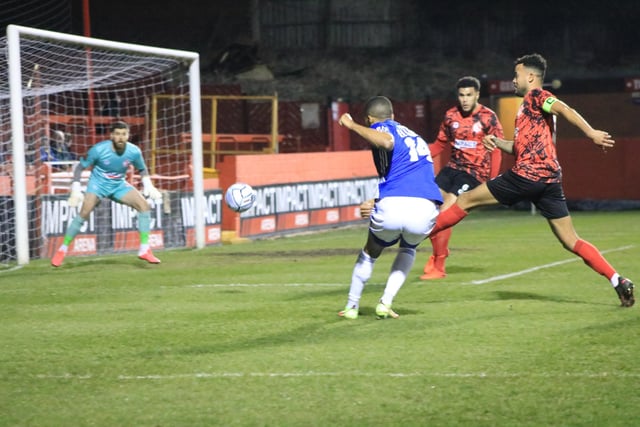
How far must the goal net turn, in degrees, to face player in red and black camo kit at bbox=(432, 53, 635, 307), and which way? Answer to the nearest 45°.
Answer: approximately 45° to its right

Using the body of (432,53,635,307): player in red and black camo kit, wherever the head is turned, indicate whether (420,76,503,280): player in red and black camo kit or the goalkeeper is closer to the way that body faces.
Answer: the goalkeeper

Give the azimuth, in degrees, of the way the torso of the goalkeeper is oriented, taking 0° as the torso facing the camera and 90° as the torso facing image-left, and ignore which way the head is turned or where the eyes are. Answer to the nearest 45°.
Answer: approximately 0°

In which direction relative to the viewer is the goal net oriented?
to the viewer's right

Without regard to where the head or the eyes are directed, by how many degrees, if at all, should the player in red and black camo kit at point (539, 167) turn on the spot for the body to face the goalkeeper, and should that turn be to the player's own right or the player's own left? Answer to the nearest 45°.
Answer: approximately 45° to the player's own right

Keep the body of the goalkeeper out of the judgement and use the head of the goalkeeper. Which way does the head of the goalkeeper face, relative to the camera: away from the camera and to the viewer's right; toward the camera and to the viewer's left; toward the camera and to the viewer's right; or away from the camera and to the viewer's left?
toward the camera and to the viewer's right

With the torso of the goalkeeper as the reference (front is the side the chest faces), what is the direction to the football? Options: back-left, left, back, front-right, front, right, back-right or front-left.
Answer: front-left

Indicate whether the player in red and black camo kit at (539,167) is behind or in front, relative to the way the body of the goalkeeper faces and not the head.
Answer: in front

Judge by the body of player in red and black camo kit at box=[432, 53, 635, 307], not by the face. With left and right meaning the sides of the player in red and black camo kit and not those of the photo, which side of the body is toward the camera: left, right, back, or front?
left

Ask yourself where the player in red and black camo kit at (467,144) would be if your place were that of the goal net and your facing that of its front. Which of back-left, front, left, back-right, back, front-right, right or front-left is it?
front-right

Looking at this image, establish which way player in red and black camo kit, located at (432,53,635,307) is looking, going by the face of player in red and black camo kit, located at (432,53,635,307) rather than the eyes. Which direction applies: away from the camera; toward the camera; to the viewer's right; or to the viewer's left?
to the viewer's left
